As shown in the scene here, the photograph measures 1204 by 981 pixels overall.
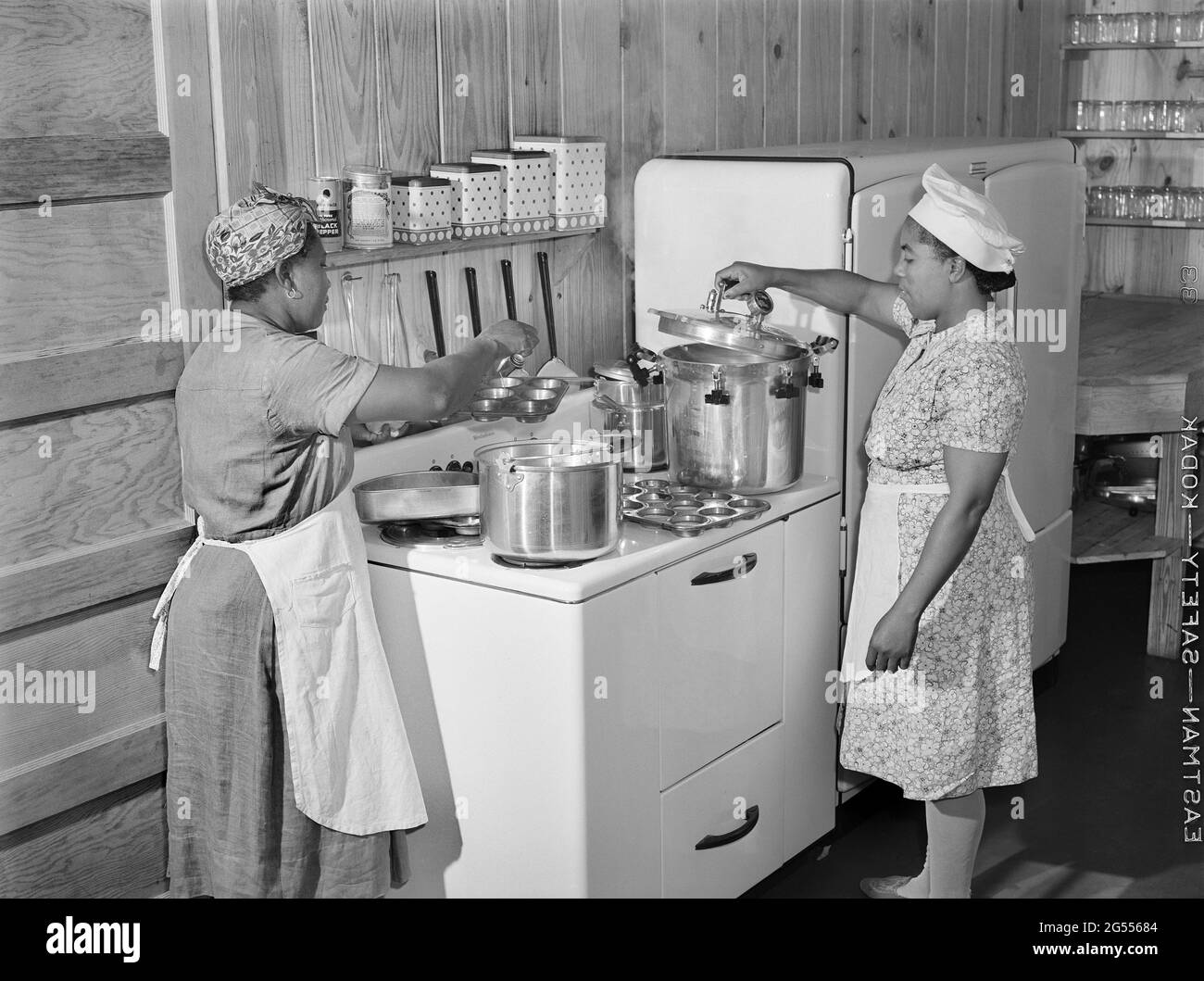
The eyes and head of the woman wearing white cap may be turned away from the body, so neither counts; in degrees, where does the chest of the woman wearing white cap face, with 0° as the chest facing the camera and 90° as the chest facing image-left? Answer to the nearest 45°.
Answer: approximately 90°

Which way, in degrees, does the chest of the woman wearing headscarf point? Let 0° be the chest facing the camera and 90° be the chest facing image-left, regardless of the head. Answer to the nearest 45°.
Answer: approximately 225°

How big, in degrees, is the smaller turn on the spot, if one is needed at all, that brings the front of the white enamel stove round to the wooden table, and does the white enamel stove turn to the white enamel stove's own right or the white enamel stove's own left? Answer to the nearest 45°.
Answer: approximately 90° to the white enamel stove's own left

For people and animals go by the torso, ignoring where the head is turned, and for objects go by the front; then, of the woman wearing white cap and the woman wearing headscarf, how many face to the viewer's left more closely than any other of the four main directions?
1

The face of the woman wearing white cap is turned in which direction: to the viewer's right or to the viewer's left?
to the viewer's left

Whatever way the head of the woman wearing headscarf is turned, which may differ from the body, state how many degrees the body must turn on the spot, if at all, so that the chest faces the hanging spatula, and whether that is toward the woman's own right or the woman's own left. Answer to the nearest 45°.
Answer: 0° — they already face it

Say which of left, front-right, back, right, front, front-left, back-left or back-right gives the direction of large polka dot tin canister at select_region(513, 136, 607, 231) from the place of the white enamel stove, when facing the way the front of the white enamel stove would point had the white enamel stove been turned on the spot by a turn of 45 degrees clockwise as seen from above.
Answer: back

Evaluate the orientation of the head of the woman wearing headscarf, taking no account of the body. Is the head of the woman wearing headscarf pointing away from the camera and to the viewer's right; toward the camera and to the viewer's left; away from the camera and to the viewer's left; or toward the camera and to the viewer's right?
away from the camera and to the viewer's right

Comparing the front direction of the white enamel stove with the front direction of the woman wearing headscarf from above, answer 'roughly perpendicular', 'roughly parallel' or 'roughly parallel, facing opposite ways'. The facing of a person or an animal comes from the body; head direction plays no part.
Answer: roughly perpendicular
